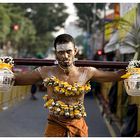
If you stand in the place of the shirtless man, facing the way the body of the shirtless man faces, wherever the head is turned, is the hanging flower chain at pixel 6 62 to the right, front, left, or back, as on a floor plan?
right

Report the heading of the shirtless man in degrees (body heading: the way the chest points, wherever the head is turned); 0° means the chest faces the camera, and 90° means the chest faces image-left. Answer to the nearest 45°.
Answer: approximately 0°
